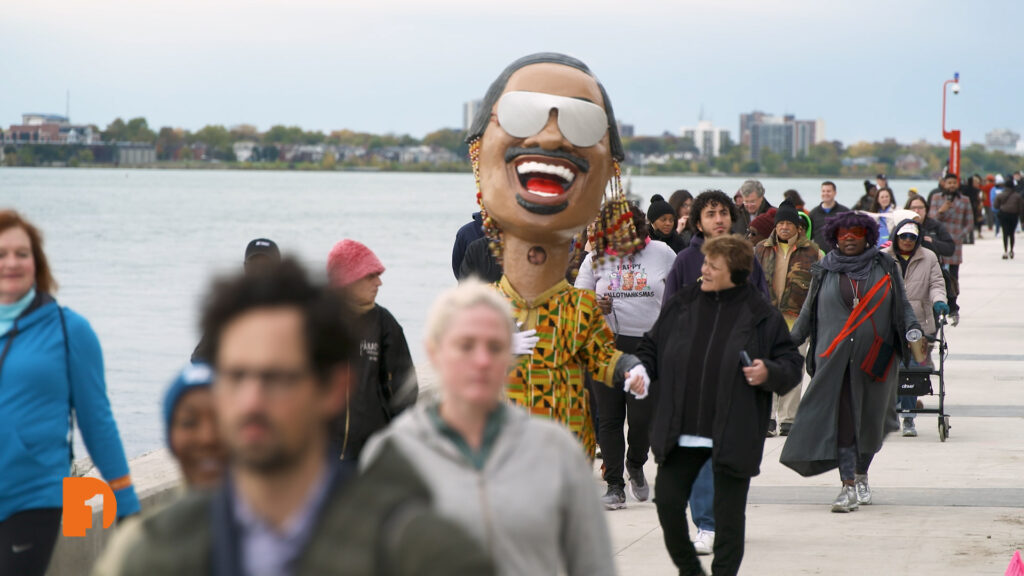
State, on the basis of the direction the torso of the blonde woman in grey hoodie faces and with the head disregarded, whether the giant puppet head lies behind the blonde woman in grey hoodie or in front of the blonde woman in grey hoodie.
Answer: behind

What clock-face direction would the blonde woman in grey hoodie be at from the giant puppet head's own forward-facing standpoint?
The blonde woman in grey hoodie is roughly at 12 o'clock from the giant puppet head.

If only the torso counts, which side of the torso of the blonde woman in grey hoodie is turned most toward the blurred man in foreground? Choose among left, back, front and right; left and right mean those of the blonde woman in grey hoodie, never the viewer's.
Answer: front

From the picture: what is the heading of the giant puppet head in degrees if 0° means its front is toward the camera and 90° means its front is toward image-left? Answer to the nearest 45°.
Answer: approximately 0°

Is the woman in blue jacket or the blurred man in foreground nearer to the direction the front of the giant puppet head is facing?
the blurred man in foreground

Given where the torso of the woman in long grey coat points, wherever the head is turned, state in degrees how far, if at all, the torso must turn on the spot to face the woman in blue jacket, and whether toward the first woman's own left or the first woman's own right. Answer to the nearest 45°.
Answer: approximately 45° to the first woman's own right

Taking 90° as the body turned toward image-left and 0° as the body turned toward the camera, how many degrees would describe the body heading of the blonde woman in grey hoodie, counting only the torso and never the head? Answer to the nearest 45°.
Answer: approximately 0°

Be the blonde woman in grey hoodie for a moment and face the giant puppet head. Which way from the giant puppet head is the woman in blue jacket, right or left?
left
